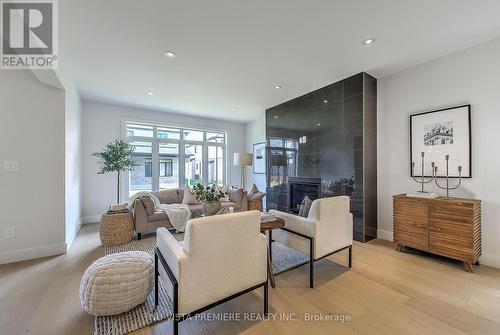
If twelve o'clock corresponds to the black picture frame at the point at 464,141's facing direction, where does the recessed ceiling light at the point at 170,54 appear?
The recessed ceiling light is roughly at 12 o'clock from the black picture frame.

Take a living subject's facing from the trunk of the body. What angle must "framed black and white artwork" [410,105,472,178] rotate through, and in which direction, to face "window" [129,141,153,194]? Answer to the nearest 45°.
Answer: approximately 45° to its right

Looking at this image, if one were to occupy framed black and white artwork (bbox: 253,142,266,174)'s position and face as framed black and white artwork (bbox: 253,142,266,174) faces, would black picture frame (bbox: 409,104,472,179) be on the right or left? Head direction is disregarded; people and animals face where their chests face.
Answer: on its left

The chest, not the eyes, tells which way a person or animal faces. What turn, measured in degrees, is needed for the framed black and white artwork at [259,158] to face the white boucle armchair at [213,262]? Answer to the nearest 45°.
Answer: approximately 45° to its left

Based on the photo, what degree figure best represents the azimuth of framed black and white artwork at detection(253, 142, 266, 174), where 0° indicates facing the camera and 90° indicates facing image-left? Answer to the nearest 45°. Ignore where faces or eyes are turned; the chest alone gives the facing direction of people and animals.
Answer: approximately 45°
